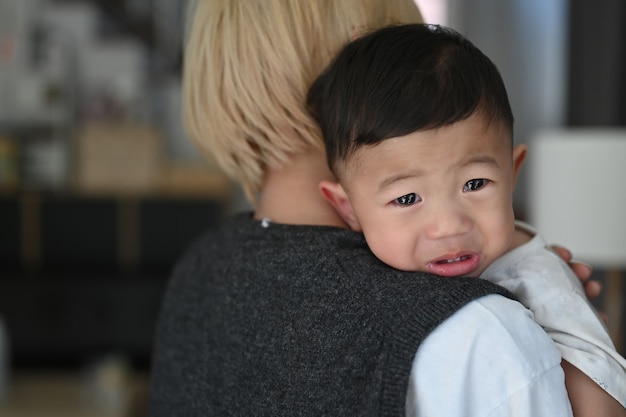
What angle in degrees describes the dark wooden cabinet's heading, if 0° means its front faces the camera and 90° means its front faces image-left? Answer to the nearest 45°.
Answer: approximately 0°

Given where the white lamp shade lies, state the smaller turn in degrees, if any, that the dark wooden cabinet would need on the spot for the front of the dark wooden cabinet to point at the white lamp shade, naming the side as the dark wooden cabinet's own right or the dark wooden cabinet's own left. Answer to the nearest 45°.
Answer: approximately 45° to the dark wooden cabinet's own left
